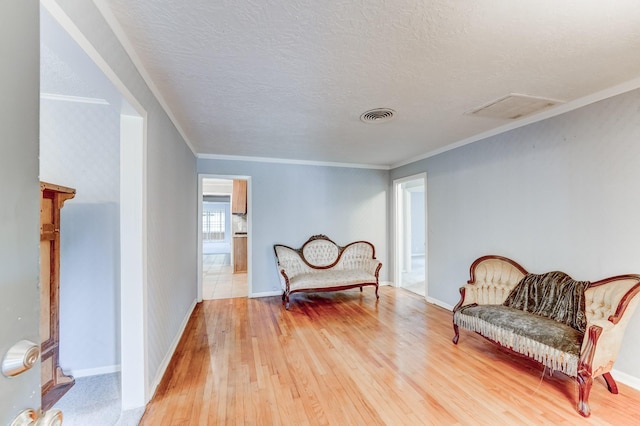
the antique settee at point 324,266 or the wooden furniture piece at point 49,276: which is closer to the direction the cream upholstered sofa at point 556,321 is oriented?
the wooden furniture piece

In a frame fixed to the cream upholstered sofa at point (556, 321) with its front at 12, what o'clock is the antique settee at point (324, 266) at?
The antique settee is roughly at 2 o'clock from the cream upholstered sofa.

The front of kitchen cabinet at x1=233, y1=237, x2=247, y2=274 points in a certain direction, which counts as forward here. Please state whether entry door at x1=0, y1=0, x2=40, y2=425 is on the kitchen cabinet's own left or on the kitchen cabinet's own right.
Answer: on the kitchen cabinet's own left

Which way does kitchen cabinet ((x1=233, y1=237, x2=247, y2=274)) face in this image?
to the viewer's left

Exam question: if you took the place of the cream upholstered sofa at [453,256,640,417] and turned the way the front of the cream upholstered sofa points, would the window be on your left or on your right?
on your right

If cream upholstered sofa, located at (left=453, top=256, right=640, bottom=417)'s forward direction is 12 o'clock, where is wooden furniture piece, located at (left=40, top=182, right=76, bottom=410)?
The wooden furniture piece is roughly at 12 o'clock from the cream upholstered sofa.

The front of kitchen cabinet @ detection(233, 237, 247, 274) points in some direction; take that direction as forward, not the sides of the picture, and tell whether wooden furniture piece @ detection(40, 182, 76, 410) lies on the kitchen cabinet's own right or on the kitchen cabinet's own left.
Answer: on the kitchen cabinet's own left
